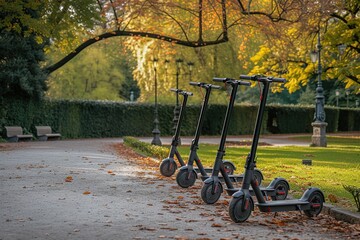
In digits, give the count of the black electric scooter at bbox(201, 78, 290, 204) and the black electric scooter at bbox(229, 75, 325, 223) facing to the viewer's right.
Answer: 0

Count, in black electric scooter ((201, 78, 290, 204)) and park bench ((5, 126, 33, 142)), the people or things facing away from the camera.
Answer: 0

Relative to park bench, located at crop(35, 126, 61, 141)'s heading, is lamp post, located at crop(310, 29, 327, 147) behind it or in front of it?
in front

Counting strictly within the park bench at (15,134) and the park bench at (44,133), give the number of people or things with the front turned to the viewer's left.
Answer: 0

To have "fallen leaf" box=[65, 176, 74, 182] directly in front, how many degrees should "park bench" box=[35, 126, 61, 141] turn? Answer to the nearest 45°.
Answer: approximately 45° to its right

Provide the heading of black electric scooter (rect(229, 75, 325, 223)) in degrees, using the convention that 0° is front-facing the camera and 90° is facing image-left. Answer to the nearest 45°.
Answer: approximately 45°
